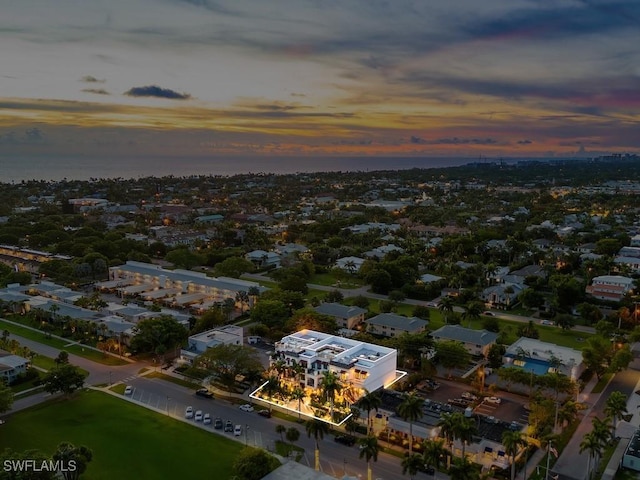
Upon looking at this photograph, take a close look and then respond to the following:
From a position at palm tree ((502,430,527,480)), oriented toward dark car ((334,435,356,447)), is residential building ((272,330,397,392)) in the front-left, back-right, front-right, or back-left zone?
front-right

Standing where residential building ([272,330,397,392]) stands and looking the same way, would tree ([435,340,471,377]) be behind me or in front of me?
behind

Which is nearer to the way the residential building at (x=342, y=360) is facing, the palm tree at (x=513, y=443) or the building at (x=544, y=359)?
the palm tree

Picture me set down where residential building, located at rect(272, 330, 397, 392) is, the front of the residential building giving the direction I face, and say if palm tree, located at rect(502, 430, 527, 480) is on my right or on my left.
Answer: on my left

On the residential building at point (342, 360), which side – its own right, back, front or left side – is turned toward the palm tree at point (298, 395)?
front

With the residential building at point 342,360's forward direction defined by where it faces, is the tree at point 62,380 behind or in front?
in front

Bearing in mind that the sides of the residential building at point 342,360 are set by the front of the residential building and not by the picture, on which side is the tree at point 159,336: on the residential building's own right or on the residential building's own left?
on the residential building's own right

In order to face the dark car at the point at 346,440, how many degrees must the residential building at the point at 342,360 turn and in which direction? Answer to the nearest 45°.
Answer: approximately 45° to its left

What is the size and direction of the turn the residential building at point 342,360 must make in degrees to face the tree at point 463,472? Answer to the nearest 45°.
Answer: approximately 45° to its left

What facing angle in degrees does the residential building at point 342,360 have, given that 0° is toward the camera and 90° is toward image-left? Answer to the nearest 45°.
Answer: approximately 45°

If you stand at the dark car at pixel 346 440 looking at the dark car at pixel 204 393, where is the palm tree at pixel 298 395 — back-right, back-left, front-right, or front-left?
front-right

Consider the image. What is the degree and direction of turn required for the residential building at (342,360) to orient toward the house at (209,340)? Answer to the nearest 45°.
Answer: approximately 90° to its right

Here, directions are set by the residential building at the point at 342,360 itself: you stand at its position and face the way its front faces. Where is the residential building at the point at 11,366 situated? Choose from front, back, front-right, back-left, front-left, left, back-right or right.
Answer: front-right

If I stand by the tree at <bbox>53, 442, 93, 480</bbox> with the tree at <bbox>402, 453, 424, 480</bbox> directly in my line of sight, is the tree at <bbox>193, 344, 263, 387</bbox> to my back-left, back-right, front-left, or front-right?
front-left

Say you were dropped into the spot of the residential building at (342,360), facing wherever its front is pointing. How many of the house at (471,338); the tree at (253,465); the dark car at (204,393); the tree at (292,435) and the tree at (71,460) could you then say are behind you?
1

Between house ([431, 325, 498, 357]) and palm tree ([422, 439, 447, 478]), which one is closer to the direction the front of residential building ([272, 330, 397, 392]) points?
the palm tree

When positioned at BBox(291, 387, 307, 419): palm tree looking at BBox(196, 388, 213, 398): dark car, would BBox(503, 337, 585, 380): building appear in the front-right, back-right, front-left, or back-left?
back-right
